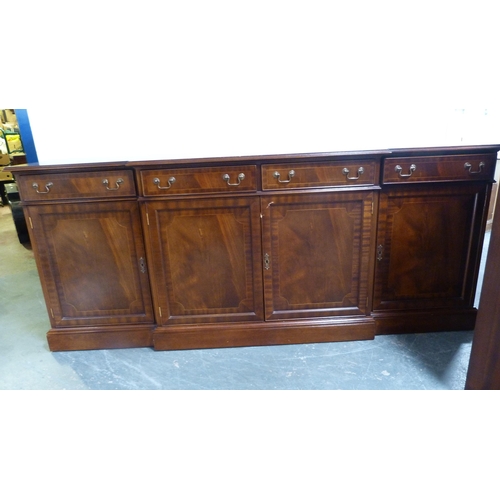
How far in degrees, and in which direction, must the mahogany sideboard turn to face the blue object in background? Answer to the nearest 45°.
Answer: approximately 135° to its right

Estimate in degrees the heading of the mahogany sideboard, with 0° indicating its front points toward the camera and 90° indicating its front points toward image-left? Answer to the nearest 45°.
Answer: approximately 0°

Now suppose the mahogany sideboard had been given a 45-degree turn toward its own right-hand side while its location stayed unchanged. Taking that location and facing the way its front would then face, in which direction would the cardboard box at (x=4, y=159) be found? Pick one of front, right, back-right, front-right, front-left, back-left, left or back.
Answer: right
